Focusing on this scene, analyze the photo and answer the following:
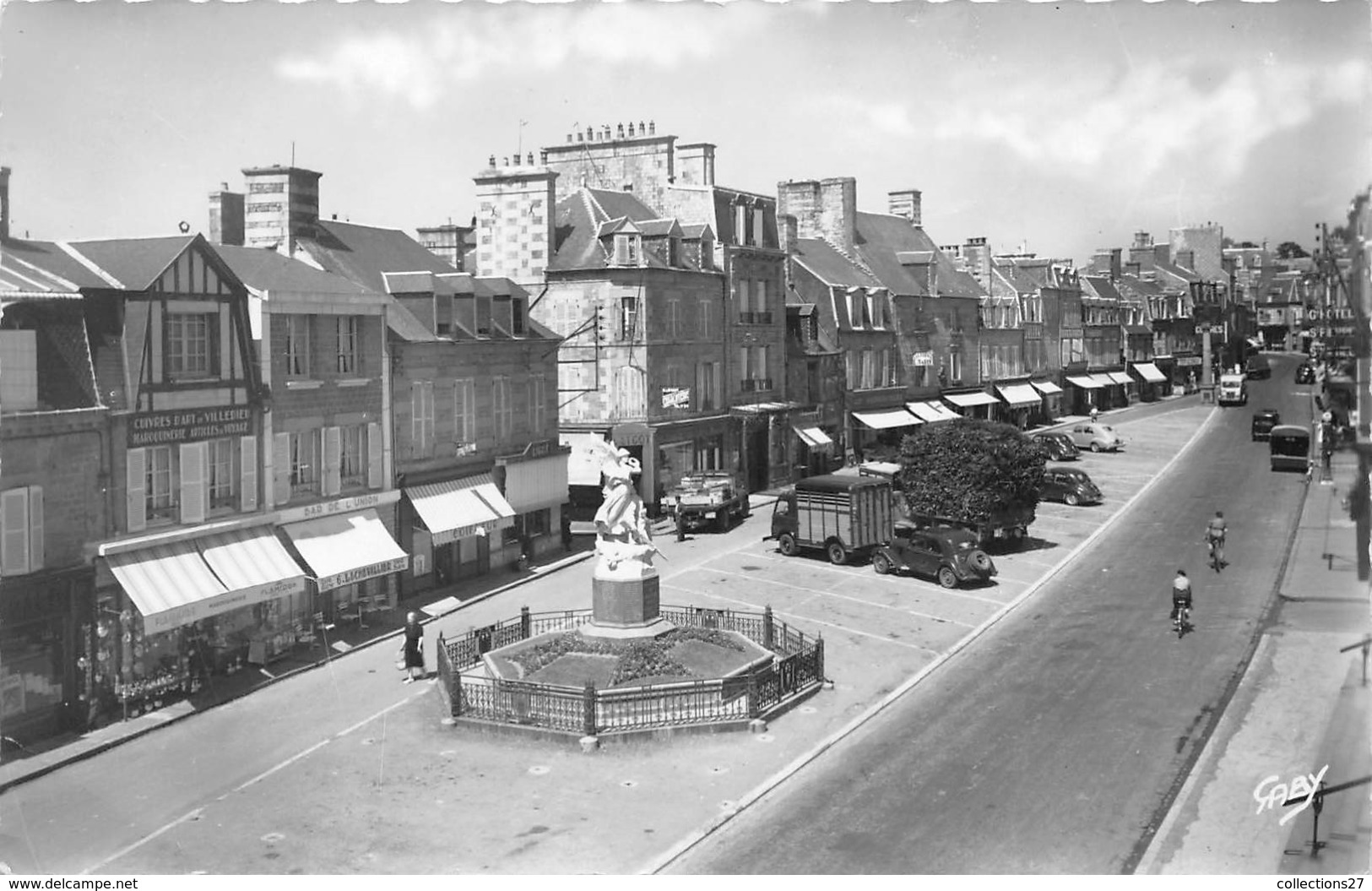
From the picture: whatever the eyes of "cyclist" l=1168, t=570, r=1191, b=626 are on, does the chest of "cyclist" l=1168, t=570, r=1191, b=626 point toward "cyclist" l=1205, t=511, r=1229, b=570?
yes

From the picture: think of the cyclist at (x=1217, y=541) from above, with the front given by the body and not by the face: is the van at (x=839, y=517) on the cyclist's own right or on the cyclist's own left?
on the cyclist's own left

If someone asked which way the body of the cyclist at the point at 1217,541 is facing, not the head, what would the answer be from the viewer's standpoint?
away from the camera

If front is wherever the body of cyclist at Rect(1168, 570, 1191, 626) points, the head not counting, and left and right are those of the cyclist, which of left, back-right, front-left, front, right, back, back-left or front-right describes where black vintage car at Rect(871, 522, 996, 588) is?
front-left

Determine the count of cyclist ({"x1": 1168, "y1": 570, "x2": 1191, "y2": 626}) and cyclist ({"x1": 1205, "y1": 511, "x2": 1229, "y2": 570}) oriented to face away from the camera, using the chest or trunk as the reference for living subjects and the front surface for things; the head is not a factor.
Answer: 2

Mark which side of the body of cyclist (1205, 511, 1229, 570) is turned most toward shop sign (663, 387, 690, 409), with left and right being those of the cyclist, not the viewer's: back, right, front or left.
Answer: left

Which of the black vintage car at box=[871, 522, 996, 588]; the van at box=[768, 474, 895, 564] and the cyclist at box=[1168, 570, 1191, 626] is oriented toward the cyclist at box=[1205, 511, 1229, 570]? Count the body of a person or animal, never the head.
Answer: the cyclist at box=[1168, 570, 1191, 626]

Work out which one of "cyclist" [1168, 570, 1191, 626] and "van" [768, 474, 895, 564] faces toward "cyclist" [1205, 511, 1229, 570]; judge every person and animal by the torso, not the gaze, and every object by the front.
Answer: "cyclist" [1168, 570, 1191, 626]

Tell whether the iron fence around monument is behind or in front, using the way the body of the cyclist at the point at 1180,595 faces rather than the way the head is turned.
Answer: behind

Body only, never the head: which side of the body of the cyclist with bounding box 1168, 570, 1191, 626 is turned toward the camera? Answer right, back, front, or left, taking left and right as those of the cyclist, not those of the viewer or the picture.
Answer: back
